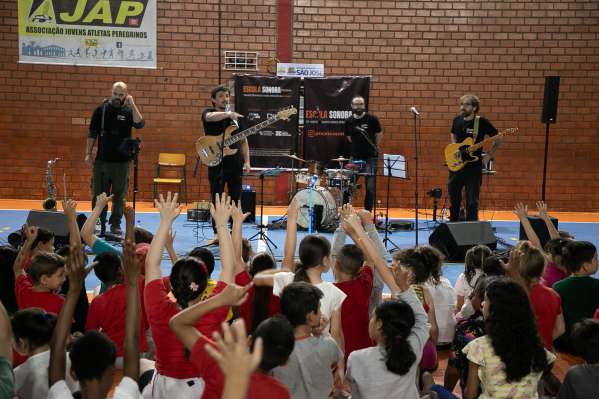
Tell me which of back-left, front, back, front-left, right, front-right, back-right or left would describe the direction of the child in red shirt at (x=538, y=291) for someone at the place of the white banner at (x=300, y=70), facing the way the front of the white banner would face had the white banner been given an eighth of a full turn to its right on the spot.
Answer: front-left

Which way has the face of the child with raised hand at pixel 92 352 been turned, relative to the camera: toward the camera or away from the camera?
away from the camera

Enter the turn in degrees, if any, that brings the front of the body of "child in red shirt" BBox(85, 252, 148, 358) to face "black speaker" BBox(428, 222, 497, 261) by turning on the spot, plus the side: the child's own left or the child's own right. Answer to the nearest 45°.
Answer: approximately 45° to the child's own right

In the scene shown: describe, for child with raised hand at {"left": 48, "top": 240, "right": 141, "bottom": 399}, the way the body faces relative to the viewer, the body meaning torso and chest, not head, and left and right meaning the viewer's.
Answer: facing away from the viewer

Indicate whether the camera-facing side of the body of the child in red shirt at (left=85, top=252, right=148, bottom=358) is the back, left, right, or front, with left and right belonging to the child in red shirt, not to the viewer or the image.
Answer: back

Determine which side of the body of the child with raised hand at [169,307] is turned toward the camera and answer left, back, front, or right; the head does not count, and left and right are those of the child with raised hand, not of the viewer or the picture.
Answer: back

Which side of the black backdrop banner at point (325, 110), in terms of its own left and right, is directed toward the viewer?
front

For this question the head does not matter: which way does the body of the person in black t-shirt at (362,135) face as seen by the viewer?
toward the camera

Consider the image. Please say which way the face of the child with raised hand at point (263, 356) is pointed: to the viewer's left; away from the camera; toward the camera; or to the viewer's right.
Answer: away from the camera

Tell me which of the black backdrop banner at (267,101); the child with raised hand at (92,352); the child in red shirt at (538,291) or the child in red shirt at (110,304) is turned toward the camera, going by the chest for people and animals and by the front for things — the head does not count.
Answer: the black backdrop banner

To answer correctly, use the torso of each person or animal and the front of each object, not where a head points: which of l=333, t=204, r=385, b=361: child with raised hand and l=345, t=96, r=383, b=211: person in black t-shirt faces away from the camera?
the child with raised hand

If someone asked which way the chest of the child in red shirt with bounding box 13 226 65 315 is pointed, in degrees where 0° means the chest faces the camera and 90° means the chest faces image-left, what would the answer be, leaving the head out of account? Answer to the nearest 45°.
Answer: approximately 225°

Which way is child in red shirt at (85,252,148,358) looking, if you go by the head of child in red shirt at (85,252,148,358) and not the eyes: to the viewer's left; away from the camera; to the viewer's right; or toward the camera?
away from the camera

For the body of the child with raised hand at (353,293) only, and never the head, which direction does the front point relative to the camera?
away from the camera

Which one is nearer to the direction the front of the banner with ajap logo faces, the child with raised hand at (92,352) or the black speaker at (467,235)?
the child with raised hand

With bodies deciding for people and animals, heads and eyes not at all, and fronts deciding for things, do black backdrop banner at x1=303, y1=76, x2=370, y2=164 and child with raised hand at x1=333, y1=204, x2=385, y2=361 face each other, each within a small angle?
yes

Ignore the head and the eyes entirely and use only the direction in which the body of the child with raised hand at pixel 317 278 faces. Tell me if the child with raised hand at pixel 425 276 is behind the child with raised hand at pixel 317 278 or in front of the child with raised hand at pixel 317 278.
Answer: in front

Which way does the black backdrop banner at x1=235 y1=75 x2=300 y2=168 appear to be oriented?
toward the camera
